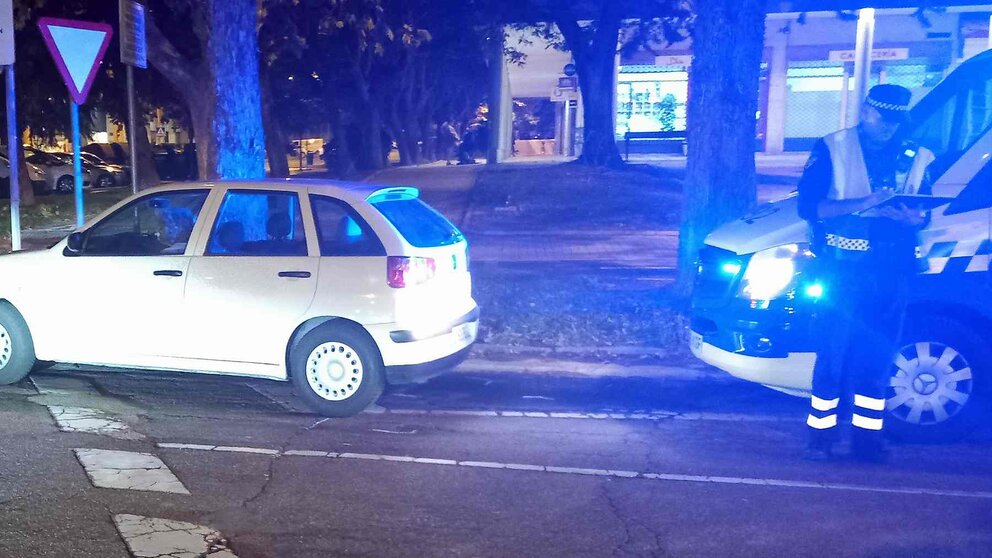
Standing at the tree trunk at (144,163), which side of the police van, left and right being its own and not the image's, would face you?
right

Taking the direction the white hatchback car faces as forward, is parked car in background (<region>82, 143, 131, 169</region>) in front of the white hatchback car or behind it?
in front

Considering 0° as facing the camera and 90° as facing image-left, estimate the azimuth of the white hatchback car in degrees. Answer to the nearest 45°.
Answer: approximately 135°

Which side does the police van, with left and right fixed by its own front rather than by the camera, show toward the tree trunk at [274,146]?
right

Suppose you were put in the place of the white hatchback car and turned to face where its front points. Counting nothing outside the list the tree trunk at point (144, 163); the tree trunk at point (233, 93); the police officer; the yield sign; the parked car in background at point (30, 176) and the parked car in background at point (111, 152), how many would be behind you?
1

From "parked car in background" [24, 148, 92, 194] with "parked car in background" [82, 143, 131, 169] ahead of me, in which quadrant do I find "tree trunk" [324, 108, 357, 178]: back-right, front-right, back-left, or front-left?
front-right

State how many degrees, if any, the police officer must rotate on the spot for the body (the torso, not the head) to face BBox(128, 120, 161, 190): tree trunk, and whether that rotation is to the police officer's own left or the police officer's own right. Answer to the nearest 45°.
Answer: approximately 180°

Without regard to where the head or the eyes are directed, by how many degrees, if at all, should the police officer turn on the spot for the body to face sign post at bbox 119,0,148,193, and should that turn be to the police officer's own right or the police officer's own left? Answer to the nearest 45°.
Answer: approximately 135° to the police officer's own right

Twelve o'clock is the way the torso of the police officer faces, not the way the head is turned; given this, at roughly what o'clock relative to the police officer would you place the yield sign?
The yield sign is roughly at 5 o'clock from the police officer.

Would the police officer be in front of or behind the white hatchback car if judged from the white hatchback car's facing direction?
behind

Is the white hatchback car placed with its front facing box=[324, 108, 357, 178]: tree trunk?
no

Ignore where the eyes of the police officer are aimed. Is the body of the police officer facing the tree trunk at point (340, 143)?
no

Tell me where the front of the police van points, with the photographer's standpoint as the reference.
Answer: facing the viewer and to the left of the viewer

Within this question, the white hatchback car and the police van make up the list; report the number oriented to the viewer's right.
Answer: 0

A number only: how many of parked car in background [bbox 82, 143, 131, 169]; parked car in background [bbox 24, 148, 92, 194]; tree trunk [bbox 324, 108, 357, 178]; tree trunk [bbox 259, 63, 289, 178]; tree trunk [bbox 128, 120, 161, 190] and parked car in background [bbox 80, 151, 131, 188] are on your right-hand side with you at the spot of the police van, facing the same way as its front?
6
